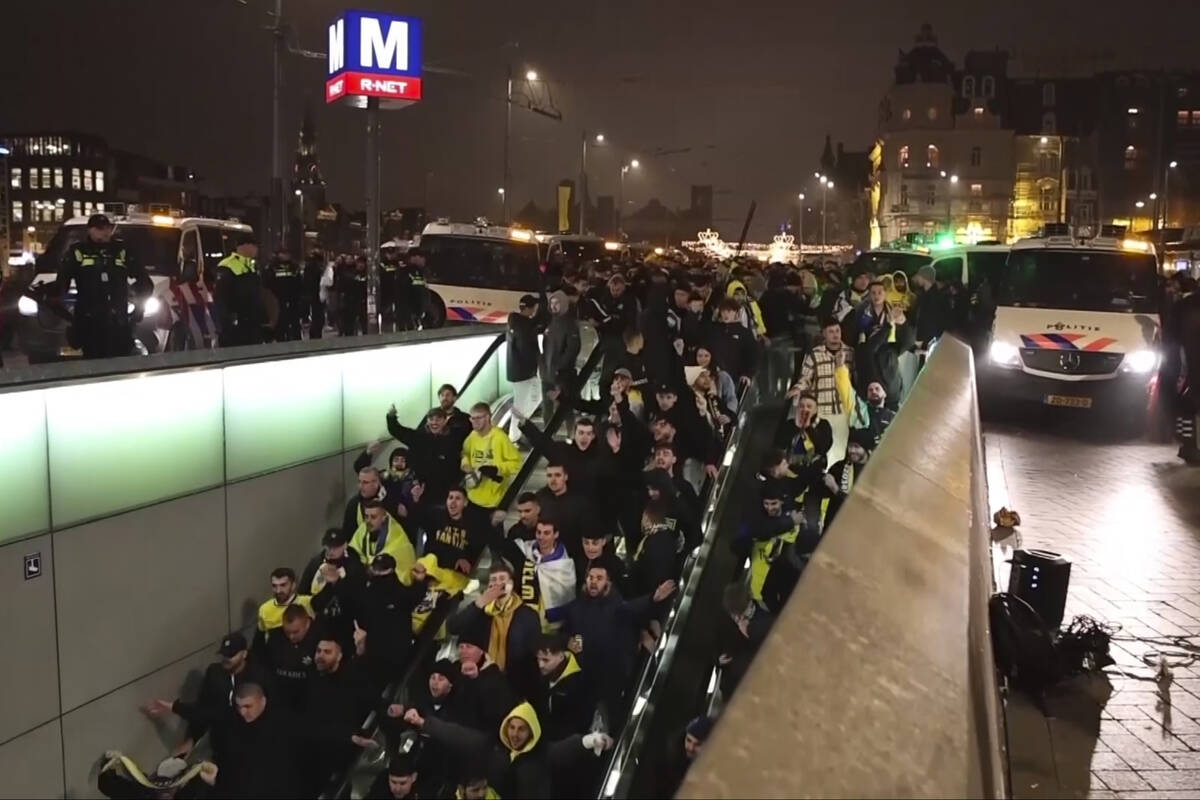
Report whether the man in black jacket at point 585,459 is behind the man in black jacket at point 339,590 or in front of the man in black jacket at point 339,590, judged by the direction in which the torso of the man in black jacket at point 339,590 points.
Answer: behind

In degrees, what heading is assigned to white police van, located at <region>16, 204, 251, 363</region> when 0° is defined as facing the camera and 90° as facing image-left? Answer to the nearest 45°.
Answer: approximately 45°

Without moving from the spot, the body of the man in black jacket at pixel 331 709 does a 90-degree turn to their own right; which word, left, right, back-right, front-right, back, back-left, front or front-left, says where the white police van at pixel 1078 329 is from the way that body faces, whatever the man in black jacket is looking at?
right

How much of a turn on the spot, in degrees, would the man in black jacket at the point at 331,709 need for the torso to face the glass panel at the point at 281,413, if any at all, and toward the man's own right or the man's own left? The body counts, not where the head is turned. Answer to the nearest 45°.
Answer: approximately 135° to the man's own right

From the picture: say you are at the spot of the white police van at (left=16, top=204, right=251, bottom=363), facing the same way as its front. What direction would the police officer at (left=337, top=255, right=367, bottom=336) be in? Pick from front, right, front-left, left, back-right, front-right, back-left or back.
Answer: back

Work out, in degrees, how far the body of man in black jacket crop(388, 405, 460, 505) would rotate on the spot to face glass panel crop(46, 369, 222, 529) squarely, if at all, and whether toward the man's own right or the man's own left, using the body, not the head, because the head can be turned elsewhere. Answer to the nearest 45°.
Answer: approximately 45° to the man's own right

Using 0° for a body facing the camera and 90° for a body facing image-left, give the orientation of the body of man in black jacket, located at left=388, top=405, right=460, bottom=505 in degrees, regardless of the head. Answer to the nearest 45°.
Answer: approximately 0°

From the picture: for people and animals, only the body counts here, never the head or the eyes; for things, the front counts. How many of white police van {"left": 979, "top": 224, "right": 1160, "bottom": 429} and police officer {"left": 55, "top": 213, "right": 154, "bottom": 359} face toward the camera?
2

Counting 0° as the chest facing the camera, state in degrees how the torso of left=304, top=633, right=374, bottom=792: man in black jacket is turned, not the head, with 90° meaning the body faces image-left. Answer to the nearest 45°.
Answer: approximately 45°
